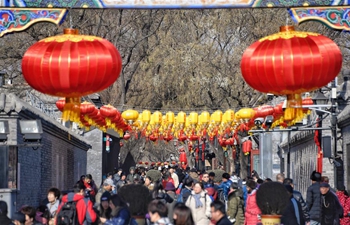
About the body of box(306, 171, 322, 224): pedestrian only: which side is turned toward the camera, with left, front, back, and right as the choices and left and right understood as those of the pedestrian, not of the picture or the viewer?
back

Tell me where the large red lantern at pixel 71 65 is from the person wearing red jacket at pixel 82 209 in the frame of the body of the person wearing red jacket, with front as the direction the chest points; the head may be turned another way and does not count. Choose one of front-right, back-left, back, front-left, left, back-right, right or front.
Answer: back-right

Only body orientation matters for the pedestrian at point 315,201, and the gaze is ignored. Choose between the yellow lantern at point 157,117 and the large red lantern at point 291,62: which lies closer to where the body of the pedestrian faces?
the yellow lantern

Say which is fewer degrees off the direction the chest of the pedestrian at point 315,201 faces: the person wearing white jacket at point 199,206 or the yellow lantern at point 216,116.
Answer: the yellow lantern

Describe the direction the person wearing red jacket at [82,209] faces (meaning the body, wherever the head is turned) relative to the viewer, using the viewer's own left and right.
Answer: facing away from the viewer and to the right of the viewer
